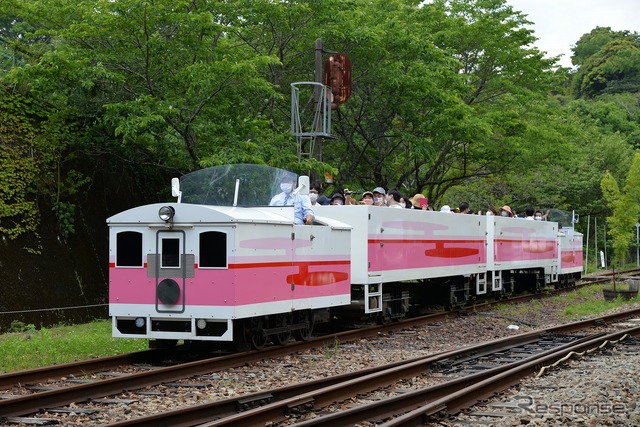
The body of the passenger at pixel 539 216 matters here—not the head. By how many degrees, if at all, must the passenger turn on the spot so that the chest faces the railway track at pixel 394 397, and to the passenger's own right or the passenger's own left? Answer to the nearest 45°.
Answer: approximately 45° to the passenger's own left

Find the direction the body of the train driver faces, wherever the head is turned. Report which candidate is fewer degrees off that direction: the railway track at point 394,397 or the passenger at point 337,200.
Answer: the railway track

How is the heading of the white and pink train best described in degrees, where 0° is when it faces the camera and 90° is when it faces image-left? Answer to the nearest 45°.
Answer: approximately 45°

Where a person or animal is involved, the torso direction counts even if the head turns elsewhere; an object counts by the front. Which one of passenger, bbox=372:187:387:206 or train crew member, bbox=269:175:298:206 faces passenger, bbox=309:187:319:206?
passenger, bbox=372:187:387:206

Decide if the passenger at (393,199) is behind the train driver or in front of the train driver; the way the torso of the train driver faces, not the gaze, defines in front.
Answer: behind

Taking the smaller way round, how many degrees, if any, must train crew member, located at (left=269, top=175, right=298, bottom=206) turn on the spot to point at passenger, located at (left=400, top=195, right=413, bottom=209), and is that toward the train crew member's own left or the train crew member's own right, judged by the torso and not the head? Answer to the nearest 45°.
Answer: approximately 180°

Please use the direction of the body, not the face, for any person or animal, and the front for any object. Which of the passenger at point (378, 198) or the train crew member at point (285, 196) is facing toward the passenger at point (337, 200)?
the passenger at point (378, 198)

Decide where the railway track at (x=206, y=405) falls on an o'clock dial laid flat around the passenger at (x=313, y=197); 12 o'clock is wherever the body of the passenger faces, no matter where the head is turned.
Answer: The railway track is roughly at 11 o'clock from the passenger.

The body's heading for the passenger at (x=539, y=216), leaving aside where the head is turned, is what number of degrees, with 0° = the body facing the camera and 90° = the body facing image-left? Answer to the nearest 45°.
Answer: approximately 45°

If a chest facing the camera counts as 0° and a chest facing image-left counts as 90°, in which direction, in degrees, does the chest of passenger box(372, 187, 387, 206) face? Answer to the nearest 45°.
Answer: approximately 45°
